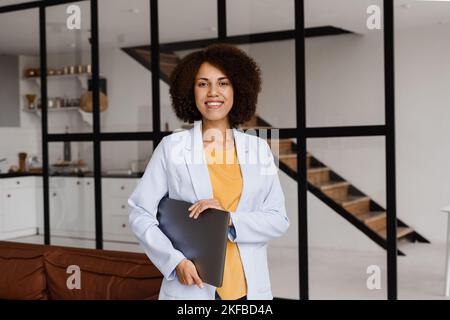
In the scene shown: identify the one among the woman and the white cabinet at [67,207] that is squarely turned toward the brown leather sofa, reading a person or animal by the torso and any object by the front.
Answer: the white cabinet

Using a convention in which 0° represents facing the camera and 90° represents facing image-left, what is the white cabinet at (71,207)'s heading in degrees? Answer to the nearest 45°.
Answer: approximately 0°

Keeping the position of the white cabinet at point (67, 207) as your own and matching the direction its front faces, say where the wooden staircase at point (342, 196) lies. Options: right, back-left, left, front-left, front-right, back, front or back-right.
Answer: front-left

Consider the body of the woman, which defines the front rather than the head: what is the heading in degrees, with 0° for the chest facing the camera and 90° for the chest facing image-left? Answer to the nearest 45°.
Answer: approximately 0°

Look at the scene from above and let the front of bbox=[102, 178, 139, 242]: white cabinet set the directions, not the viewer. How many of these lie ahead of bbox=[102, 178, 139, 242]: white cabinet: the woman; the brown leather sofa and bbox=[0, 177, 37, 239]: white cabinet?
2

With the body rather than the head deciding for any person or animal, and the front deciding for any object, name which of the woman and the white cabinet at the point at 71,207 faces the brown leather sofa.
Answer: the white cabinet
